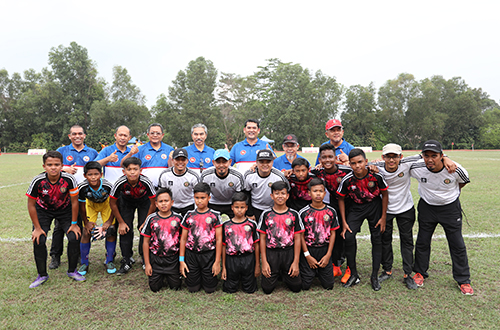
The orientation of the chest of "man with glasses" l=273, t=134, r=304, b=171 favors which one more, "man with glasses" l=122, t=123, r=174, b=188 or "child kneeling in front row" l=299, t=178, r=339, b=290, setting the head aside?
the child kneeling in front row

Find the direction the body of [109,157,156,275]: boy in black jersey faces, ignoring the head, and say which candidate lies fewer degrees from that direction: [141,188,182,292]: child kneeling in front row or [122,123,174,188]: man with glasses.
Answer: the child kneeling in front row

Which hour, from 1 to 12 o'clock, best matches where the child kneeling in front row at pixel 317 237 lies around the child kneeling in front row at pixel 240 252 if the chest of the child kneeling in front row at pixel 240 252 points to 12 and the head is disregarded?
the child kneeling in front row at pixel 317 237 is roughly at 9 o'clock from the child kneeling in front row at pixel 240 252.

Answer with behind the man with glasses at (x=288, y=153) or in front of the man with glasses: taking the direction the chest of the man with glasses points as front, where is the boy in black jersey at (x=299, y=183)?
in front

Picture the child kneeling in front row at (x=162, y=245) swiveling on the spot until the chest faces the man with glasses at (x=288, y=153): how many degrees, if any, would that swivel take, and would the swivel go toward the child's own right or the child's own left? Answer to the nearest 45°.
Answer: approximately 90° to the child's own left

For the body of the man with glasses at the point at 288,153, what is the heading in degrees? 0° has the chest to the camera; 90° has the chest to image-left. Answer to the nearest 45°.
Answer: approximately 0°

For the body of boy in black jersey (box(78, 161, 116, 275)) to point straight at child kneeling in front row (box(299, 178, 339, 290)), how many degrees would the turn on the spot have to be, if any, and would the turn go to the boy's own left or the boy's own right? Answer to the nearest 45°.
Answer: approximately 45° to the boy's own left

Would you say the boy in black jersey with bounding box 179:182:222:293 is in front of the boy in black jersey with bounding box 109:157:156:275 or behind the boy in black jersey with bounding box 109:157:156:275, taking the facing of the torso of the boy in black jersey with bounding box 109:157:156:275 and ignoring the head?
in front

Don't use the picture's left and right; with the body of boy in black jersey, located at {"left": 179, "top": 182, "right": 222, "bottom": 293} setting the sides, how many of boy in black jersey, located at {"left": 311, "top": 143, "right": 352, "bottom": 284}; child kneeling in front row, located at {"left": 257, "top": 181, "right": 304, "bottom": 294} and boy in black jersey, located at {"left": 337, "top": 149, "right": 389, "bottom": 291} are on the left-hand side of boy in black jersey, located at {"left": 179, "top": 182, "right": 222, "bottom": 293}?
3

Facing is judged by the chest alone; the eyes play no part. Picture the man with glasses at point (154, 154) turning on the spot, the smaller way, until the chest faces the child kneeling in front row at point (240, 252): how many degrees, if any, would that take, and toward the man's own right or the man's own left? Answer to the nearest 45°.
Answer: approximately 45° to the man's own left

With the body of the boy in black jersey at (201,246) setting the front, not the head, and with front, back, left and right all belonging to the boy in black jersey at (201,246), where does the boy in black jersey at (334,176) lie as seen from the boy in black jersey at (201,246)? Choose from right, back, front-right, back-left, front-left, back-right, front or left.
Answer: left

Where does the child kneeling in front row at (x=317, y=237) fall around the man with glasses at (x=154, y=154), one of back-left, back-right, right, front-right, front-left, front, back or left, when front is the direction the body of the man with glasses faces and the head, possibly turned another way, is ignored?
front-left

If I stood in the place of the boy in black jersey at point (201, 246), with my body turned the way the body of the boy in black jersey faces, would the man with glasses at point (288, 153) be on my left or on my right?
on my left

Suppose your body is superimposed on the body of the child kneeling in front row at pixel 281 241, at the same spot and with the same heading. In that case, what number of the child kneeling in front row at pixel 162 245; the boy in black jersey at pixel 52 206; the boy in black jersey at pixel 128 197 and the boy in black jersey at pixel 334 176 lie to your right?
3
